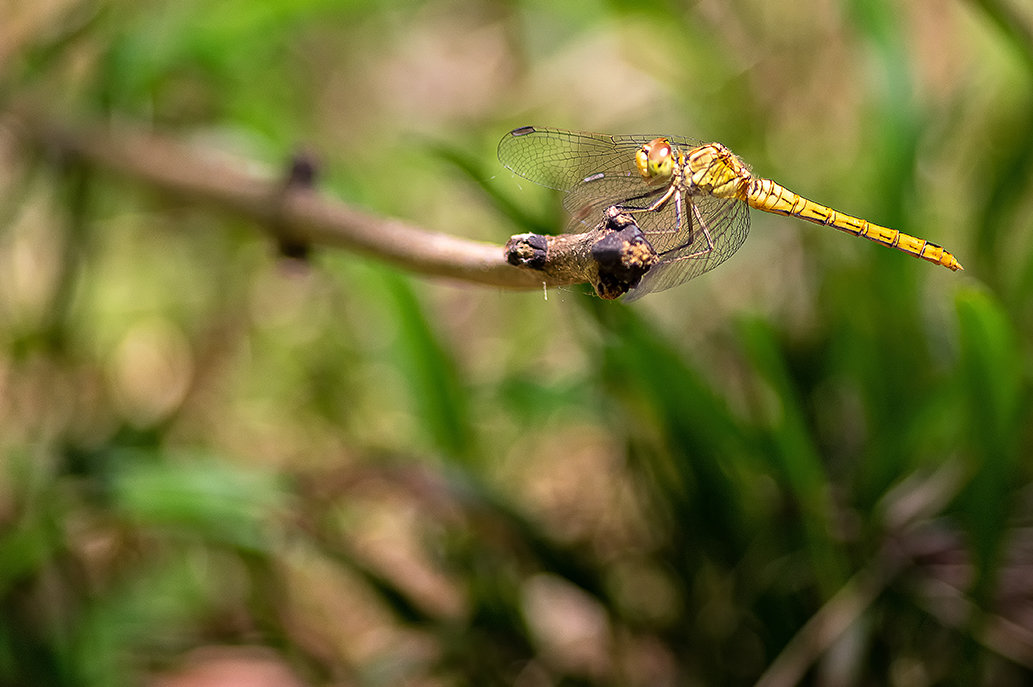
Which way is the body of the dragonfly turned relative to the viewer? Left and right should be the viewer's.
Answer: facing to the left of the viewer
